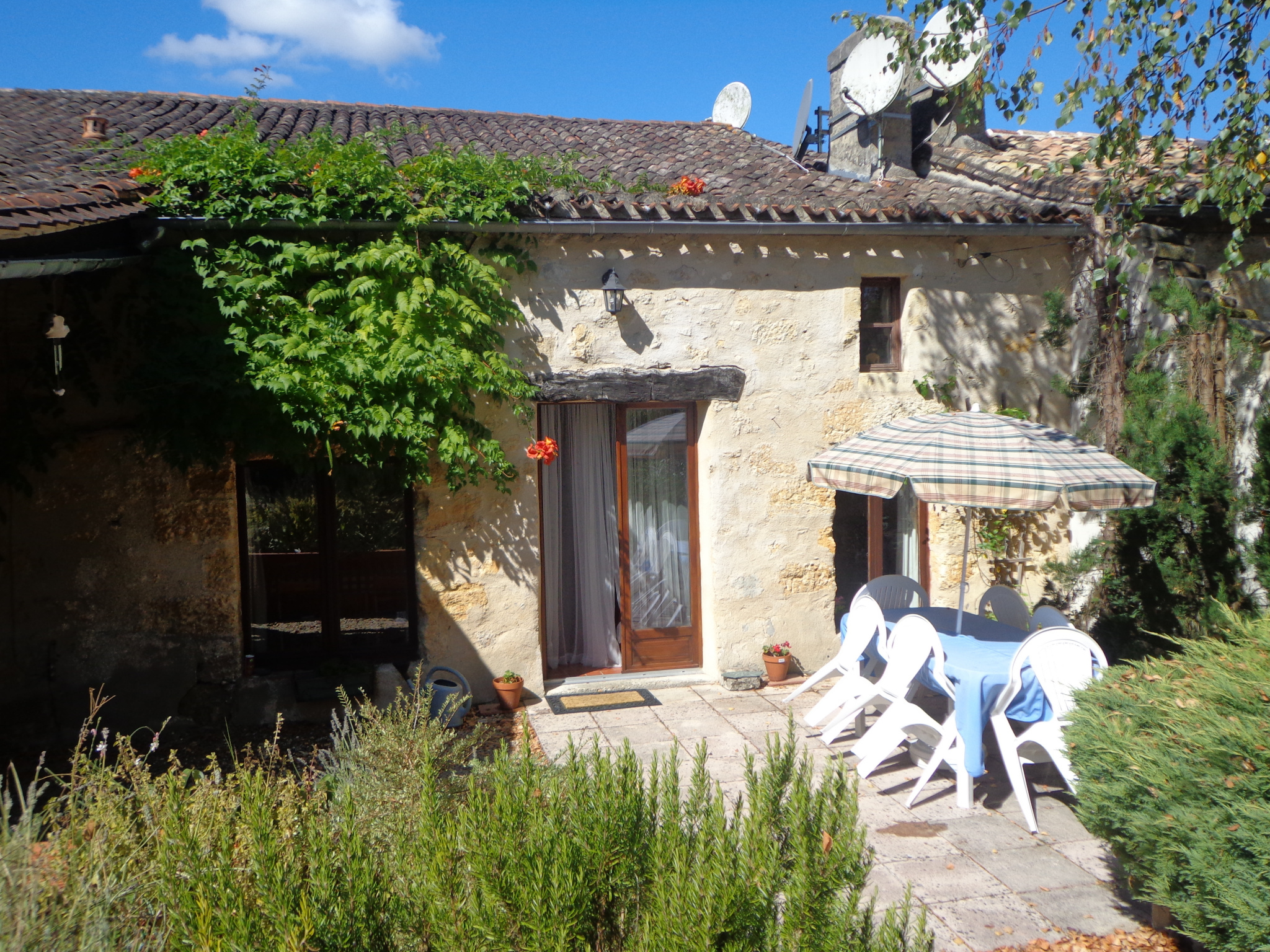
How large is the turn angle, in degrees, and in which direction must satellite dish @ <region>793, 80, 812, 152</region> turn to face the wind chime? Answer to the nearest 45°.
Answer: approximately 45° to its left

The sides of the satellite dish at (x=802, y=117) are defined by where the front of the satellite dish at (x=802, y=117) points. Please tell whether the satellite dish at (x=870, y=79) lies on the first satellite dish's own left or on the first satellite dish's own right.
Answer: on the first satellite dish's own left

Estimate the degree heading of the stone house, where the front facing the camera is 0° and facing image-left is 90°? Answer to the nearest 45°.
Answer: approximately 0°

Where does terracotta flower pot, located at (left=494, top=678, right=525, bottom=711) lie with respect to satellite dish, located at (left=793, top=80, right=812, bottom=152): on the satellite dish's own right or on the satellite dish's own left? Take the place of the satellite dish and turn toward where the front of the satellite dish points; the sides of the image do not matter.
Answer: on the satellite dish's own left

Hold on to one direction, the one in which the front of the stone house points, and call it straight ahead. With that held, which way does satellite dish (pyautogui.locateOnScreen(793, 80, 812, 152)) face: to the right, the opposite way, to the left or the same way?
to the right

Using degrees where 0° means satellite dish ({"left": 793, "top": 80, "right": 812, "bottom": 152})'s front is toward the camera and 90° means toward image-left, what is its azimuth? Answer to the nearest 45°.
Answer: approximately 90°

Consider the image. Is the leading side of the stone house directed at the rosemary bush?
yes

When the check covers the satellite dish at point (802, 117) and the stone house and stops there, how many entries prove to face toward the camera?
1

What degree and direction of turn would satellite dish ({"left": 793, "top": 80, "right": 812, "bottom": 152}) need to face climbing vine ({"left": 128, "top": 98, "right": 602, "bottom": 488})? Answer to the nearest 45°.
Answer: approximately 45° to its left
